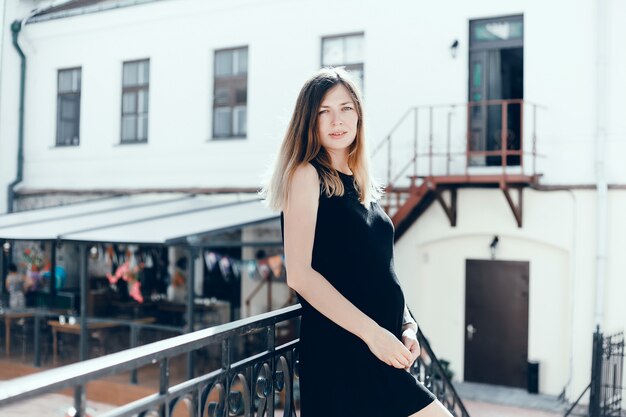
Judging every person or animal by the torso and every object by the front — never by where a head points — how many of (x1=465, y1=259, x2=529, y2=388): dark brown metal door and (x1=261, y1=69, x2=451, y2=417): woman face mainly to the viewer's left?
0

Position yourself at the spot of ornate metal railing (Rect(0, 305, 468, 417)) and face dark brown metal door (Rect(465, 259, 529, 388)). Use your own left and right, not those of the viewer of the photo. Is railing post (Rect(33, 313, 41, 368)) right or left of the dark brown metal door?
left

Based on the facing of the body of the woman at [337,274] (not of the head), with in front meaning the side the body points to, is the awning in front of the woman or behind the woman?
behind

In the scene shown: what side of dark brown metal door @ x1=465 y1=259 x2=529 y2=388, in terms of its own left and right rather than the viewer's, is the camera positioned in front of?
front

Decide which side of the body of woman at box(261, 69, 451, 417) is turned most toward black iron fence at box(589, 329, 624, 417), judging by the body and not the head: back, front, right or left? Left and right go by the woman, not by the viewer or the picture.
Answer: left

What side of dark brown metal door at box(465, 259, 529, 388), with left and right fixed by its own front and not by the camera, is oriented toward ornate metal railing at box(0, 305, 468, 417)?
front

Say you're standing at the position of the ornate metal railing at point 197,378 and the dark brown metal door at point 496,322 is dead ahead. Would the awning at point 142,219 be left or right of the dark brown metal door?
left

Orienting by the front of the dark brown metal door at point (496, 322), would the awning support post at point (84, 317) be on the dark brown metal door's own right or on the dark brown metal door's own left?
on the dark brown metal door's own right

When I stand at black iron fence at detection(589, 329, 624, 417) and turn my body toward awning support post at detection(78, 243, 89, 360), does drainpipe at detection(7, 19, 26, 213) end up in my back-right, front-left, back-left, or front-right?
front-right

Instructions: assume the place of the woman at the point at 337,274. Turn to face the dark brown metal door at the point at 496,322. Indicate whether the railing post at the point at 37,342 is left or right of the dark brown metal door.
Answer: left

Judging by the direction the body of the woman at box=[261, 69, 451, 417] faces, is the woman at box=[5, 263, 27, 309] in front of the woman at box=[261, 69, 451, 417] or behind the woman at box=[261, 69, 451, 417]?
behind

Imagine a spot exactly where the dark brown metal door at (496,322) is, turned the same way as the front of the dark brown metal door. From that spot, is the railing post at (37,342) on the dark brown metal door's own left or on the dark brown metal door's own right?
on the dark brown metal door's own right
